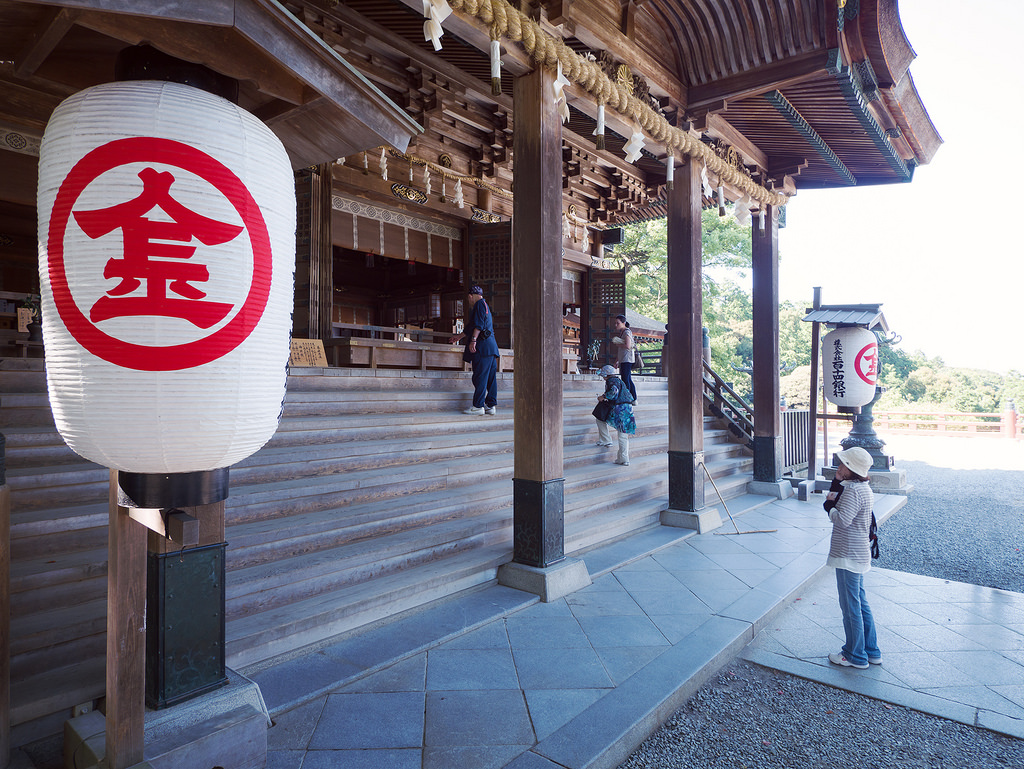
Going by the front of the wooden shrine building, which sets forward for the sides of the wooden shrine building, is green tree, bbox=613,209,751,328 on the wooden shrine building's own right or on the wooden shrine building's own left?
on the wooden shrine building's own left

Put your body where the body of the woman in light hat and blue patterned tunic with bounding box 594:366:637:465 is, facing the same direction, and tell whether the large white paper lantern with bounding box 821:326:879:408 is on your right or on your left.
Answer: on your right

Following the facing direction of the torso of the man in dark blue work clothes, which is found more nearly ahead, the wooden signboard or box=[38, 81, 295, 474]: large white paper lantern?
the wooden signboard

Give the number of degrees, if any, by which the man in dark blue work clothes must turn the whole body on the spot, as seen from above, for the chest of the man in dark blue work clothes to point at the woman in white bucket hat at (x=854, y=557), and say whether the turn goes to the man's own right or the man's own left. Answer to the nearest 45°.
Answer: approximately 135° to the man's own left

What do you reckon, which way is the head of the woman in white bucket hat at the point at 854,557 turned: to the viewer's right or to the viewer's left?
to the viewer's left

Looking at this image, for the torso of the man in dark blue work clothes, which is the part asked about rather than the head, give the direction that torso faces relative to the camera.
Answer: to the viewer's left

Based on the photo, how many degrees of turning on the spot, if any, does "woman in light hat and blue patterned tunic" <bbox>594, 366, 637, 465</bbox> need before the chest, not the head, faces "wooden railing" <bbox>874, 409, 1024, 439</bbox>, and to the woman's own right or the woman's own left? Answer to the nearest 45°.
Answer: approximately 90° to the woman's own right

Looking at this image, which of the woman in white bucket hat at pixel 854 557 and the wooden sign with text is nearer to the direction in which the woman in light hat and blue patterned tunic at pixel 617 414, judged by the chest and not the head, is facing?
the wooden sign with text

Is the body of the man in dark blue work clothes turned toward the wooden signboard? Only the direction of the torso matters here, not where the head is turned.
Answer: yes

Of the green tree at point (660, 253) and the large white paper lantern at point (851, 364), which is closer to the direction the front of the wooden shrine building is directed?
the large white paper lantern

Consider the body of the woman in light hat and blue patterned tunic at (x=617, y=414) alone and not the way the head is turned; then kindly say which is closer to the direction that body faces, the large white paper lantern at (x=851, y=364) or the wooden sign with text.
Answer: the wooden sign with text
